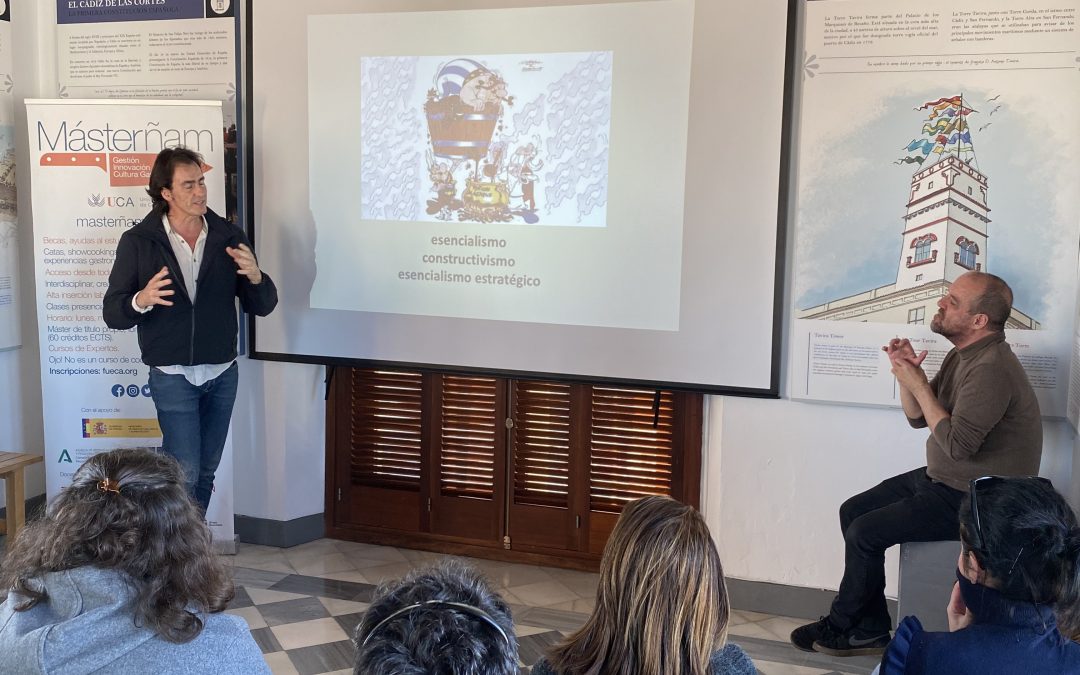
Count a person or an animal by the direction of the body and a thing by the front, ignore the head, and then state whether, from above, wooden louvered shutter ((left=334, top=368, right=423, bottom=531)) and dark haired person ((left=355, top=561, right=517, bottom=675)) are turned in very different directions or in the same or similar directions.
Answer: very different directions

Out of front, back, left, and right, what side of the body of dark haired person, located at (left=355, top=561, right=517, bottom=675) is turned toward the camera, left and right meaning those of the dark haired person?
back

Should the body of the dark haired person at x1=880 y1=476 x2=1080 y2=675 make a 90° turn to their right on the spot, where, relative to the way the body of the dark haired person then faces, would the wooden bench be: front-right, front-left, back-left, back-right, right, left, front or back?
back-left

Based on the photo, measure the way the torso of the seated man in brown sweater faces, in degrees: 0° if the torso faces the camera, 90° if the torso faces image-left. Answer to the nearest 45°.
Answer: approximately 90°

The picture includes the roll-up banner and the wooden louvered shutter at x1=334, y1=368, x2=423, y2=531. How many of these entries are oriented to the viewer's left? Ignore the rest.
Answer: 0

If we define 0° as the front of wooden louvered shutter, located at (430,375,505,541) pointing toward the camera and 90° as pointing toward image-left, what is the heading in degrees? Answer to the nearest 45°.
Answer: approximately 0°

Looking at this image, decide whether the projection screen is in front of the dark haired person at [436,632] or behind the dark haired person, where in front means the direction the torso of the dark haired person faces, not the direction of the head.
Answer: in front

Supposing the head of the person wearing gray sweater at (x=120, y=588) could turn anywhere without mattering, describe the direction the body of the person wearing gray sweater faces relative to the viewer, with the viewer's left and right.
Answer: facing away from the viewer

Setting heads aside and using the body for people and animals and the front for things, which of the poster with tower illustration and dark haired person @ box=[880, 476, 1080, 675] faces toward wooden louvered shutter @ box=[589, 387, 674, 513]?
the dark haired person

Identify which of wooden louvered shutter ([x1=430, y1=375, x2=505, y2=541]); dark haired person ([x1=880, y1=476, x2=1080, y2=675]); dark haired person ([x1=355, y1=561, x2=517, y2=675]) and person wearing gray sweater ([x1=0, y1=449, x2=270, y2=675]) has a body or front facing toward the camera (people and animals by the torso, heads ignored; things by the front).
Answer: the wooden louvered shutter

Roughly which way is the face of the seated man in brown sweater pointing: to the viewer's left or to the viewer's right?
to the viewer's left

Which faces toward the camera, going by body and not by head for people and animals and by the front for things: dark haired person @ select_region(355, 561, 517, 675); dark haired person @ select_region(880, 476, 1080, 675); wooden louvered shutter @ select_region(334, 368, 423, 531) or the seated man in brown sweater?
the wooden louvered shutter

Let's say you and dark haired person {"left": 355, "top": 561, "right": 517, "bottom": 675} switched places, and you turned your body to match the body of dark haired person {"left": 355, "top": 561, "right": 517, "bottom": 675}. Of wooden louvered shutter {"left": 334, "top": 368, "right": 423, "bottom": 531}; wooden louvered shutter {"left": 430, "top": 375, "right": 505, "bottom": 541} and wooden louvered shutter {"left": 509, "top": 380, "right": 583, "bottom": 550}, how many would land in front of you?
3

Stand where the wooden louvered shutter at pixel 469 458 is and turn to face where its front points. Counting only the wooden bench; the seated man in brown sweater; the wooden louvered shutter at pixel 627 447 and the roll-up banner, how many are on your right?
2

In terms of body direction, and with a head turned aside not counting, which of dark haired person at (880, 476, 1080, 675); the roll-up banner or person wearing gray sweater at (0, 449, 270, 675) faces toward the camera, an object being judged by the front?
the roll-up banner
